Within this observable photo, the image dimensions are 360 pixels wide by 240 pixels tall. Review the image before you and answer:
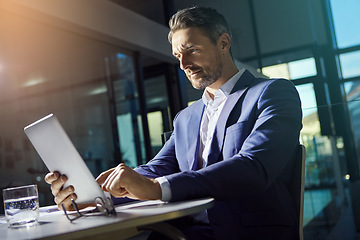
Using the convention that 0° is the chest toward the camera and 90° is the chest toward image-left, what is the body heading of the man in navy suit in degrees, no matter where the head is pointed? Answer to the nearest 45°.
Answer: approximately 45°

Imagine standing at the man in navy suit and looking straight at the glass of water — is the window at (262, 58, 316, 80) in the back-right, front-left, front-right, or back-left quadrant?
back-right

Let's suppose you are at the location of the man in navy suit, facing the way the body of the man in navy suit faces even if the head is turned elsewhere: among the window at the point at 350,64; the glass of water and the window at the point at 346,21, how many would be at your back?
2

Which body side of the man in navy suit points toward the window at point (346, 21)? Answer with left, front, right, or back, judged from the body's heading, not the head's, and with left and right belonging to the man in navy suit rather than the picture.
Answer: back

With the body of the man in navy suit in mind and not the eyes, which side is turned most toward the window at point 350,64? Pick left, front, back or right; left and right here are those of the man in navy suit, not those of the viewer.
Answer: back

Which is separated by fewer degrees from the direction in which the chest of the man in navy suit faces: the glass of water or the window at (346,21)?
the glass of water

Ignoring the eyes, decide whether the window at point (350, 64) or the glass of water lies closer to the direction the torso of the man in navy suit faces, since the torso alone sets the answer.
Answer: the glass of water

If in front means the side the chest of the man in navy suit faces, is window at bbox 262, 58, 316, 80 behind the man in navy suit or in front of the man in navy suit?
behind

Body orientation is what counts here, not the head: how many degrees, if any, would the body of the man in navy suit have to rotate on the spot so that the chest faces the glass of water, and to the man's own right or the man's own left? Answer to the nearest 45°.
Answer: approximately 45° to the man's own right
